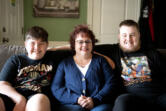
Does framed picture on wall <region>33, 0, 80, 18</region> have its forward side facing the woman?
yes

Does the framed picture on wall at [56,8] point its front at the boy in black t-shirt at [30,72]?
yes

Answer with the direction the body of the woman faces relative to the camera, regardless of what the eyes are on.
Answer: toward the camera

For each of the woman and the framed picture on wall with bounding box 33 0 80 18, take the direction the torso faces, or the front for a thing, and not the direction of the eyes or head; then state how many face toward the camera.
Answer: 2

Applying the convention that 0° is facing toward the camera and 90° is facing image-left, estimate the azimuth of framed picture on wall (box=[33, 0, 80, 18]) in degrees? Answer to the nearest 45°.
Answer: approximately 0°
